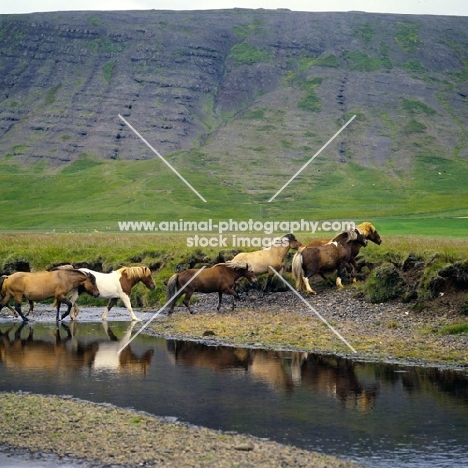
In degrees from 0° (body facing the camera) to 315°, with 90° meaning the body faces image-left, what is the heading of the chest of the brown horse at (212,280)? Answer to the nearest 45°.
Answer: approximately 270°

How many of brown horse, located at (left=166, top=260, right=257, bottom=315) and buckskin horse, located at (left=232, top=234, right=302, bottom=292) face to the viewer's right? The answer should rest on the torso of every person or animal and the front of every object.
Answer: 2

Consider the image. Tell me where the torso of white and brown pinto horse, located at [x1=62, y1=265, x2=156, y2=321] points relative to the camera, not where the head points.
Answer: to the viewer's right

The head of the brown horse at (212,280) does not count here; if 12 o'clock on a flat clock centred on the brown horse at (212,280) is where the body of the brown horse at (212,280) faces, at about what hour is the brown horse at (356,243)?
the brown horse at (356,243) is roughly at 11 o'clock from the brown horse at (212,280).

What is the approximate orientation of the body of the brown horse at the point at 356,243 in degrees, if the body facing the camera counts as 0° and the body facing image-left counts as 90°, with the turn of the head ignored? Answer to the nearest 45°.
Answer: approximately 270°

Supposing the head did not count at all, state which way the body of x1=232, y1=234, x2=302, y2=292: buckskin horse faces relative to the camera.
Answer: to the viewer's right

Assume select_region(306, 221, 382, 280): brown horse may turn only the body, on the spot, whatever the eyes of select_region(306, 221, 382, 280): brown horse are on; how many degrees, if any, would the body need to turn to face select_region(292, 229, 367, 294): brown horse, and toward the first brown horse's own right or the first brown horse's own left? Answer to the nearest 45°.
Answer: approximately 135° to the first brown horse's own right

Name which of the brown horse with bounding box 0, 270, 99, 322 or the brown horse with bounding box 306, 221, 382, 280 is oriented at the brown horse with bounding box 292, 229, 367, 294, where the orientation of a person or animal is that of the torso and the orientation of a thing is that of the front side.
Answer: the brown horse with bounding box 0, 270, 99, 322

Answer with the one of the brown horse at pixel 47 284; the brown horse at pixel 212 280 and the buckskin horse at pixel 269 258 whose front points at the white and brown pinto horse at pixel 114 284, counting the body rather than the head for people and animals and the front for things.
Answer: the brown horse at pixel 47 284

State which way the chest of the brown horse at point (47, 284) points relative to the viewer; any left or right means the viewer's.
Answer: facing to the right of the viewer

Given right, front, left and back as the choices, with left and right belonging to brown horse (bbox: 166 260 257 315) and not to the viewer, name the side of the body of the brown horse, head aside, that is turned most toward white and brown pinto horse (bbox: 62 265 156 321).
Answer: back

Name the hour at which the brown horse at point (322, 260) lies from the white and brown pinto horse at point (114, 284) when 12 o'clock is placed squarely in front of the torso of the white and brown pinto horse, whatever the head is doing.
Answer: The brown horse is roughly at 12 o'clock from the white and brown pinto horse.

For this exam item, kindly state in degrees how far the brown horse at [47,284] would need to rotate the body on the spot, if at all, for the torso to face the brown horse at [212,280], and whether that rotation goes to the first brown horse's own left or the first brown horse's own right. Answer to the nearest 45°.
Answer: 0° — it already faces it

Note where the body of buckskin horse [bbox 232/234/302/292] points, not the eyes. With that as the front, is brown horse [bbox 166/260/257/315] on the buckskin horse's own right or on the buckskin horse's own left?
on the buckskin horse's own right
